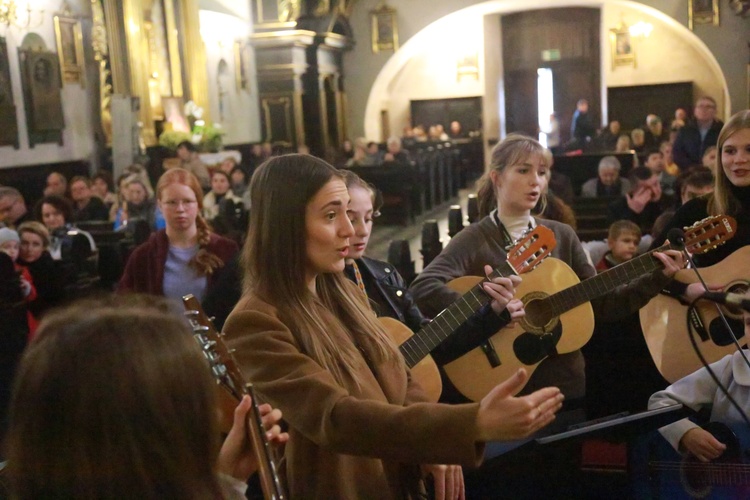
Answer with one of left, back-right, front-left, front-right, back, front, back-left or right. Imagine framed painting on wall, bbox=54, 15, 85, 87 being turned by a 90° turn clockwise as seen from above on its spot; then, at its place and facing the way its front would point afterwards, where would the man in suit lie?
left

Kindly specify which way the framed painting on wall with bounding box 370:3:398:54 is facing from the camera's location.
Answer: facing the viewer

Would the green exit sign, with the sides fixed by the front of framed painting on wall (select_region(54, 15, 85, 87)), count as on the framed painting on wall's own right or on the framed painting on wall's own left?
on the framed painting on wall's own left

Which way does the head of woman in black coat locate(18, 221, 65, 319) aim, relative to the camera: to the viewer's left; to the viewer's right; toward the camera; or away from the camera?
toward the camera

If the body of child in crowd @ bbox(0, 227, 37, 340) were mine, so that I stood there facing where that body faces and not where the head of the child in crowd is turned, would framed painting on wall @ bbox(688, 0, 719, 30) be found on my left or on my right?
on my left

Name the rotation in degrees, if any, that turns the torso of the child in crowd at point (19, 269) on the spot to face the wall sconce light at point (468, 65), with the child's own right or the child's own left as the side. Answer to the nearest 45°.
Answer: approximately 135° to the child's own left

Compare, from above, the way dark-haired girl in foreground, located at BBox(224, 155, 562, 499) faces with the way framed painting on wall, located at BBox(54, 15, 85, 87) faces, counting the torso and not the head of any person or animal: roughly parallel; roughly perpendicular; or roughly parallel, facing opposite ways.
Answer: roughly parallel

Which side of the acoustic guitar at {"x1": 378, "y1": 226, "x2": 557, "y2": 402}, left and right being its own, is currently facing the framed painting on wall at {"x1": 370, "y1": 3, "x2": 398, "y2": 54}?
back

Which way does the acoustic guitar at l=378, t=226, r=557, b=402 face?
toward the camera

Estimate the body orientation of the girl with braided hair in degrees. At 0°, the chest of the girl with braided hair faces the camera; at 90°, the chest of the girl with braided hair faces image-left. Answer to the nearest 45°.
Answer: approximately 0°

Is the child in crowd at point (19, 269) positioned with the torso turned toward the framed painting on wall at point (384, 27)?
no

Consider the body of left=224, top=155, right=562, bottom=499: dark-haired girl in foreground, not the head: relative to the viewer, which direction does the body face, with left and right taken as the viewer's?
facing the viewer and to the right of the viewer

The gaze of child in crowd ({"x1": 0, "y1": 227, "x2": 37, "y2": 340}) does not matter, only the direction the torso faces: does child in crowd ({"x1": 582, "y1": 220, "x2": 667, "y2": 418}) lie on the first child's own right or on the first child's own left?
on the first child's own left

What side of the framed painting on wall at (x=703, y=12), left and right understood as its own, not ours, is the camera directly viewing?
front

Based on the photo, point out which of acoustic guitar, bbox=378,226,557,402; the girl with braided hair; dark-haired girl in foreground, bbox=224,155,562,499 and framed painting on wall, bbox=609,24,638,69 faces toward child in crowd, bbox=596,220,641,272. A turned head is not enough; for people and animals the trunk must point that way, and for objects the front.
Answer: the framed painting on wall

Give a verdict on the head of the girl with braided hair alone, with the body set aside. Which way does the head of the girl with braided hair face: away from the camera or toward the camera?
toward the camera

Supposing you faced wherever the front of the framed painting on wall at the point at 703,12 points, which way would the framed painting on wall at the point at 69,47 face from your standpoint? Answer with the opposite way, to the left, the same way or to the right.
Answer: to the left

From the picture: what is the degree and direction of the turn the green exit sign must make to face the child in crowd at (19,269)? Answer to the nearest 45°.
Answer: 0° — it already faces them

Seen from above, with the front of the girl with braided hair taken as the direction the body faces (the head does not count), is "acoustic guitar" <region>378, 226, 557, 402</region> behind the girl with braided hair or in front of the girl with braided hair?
in front

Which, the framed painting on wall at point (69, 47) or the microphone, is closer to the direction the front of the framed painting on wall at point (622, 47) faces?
the microphone
